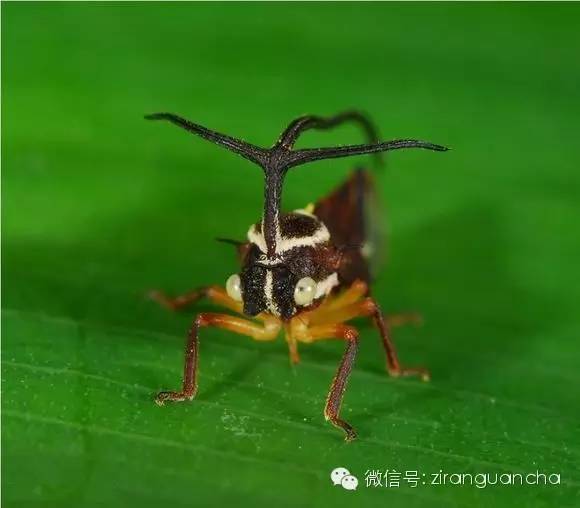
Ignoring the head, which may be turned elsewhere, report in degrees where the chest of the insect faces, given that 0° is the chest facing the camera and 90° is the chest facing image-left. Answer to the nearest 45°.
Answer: approximately 45°
